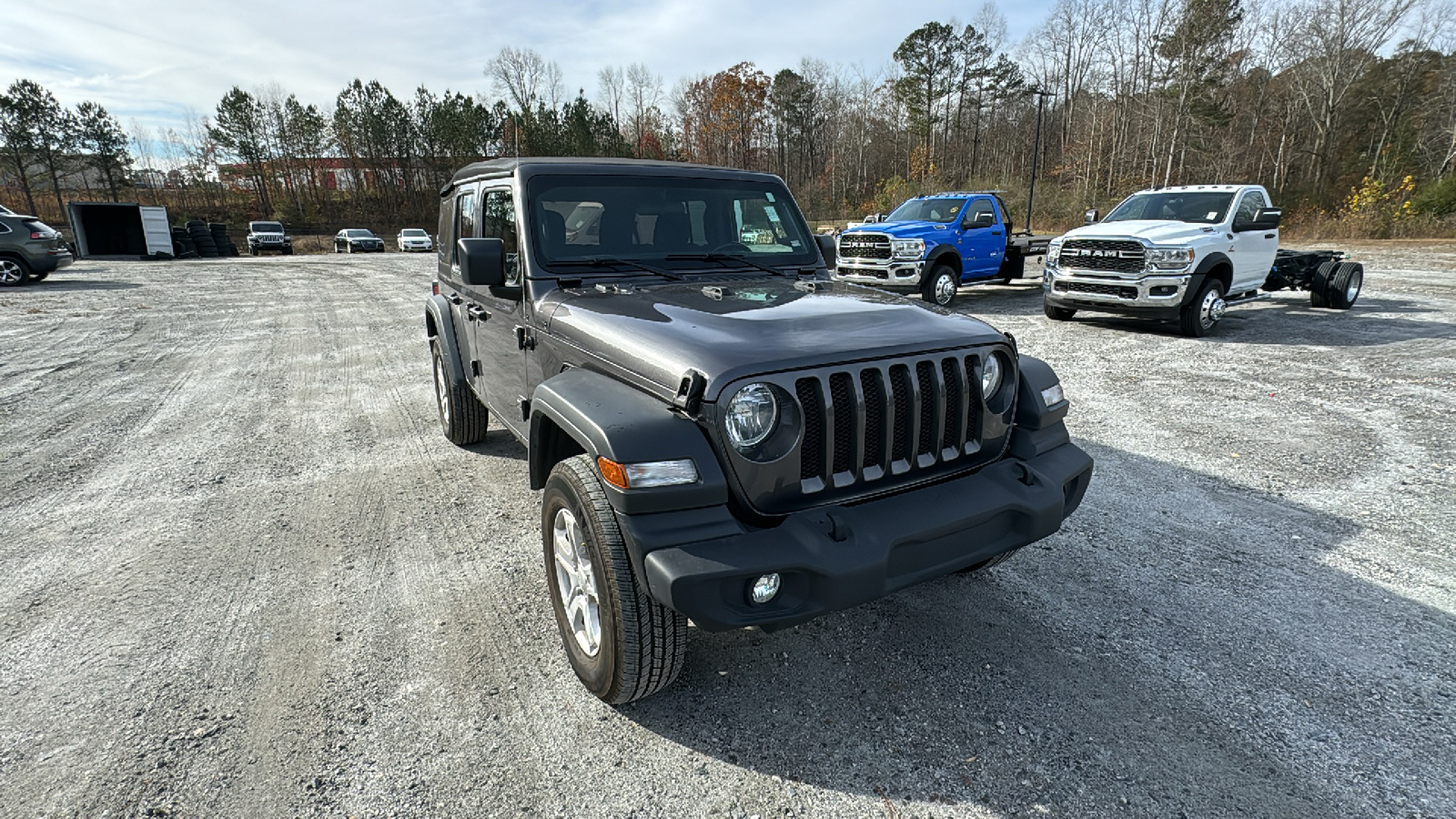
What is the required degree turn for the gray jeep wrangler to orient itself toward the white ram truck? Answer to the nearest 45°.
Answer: approximately 90° to its left

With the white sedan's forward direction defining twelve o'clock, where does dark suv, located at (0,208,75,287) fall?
The dark suv is roughly at 1 o'clock from the white sedan.

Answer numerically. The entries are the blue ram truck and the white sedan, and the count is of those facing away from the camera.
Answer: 0

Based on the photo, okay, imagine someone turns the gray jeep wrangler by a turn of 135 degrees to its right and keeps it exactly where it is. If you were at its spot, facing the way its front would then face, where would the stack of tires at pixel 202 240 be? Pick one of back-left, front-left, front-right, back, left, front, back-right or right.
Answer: front-right

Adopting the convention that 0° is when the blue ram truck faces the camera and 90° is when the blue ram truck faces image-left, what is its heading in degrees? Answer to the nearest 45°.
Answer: approximately 45°

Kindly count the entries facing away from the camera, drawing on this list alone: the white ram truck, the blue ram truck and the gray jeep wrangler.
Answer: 0

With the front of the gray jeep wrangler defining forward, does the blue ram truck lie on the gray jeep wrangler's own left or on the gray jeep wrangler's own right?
on the gray jeep wrangler's own left

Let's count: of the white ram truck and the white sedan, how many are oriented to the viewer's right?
0

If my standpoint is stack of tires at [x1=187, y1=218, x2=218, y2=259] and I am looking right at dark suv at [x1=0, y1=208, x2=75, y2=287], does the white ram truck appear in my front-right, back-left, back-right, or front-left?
front-left

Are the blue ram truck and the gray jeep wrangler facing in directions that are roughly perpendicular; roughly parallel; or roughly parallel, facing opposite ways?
roughly perpendicular

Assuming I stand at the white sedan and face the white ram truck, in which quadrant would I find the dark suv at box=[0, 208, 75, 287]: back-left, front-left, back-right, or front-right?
front-right

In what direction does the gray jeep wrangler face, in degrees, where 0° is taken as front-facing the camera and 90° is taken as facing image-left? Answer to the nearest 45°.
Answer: approximately 315°

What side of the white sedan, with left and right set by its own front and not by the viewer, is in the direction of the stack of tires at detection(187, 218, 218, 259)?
right

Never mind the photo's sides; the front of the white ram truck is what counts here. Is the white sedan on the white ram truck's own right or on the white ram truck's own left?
on the white ram truck's own right

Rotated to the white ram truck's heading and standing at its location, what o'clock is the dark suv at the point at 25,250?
The dark suv is roughly at 1 o'clock from the white ram truck.

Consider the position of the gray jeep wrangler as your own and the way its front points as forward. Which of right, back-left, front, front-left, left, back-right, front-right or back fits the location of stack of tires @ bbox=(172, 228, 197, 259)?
back

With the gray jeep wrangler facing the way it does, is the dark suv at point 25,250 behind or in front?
behind

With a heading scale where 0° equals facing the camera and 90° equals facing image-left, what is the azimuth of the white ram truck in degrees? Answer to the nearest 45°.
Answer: approximately 45°

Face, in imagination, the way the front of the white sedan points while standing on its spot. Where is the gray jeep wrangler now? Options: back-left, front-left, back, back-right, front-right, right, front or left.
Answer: front

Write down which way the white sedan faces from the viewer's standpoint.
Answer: facing the viewer
